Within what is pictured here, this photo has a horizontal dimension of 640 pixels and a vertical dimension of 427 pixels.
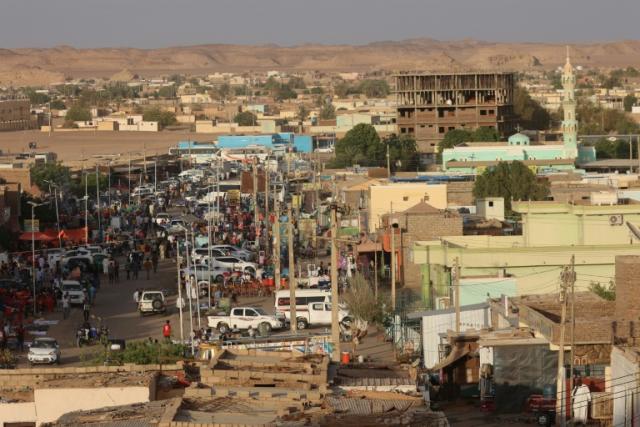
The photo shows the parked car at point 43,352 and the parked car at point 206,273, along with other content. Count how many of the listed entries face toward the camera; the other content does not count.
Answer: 1

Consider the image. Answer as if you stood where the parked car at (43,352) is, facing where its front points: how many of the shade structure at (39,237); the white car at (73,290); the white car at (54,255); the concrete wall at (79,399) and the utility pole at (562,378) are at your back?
3

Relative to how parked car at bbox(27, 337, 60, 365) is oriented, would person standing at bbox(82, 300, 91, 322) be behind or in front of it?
behind

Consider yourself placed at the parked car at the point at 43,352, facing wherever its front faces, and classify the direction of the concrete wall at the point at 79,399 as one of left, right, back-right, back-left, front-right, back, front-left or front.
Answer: front

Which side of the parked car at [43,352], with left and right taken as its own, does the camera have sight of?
front

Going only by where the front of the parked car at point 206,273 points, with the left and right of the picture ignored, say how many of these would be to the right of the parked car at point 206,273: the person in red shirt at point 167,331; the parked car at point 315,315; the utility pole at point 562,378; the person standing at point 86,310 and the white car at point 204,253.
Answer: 1

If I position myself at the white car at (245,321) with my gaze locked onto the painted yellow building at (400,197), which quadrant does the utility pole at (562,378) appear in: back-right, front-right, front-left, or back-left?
back-right

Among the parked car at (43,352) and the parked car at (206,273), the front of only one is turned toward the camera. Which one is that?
the parked car at (43,352)
